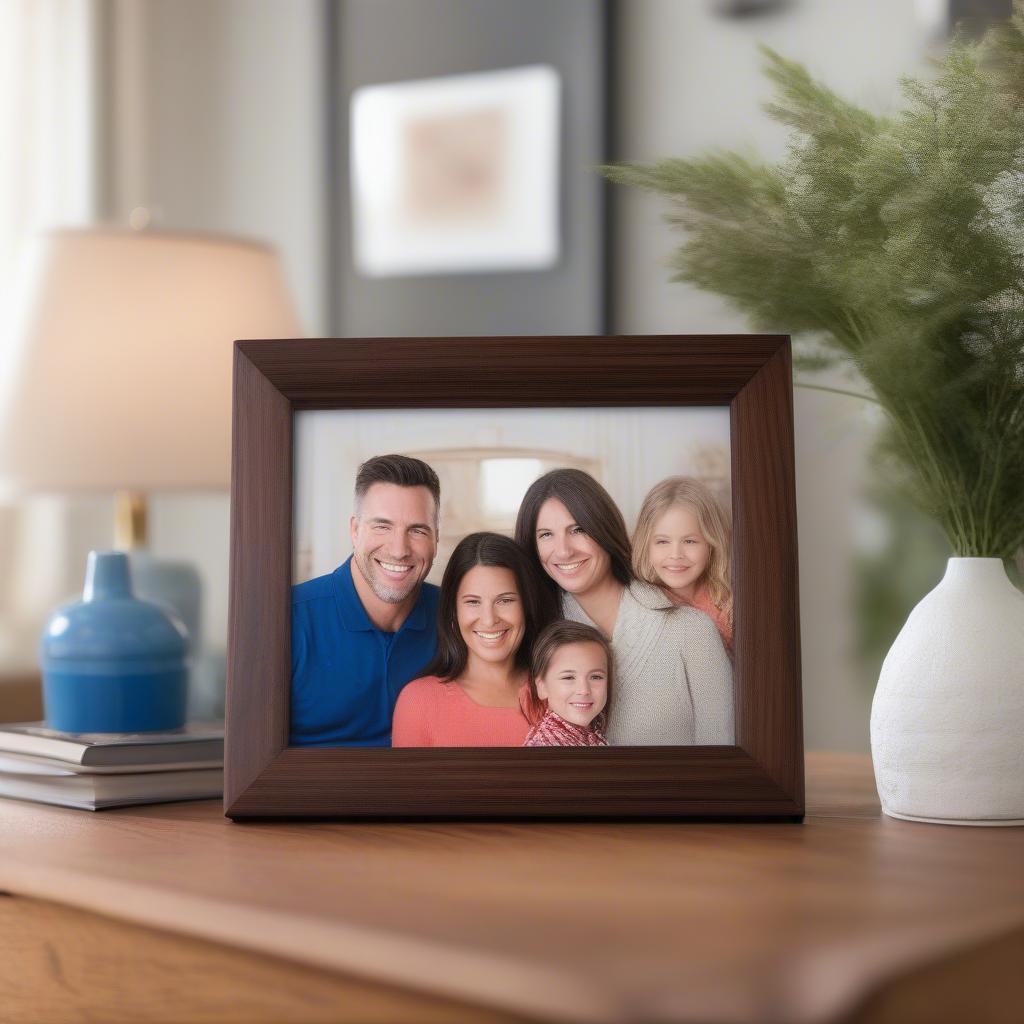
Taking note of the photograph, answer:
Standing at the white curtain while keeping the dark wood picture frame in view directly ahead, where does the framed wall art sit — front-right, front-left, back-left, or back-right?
front-left

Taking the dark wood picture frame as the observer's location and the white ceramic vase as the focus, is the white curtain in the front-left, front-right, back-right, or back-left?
back-left

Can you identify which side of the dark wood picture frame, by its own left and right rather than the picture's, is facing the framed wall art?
back

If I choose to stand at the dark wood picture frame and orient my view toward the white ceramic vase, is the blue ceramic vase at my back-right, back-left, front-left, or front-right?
back-left

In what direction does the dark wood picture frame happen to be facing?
toward the camera

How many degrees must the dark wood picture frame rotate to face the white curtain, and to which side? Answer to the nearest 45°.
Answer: approximately 135° to its right

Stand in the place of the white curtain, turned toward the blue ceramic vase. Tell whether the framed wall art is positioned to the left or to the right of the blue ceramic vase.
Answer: left
